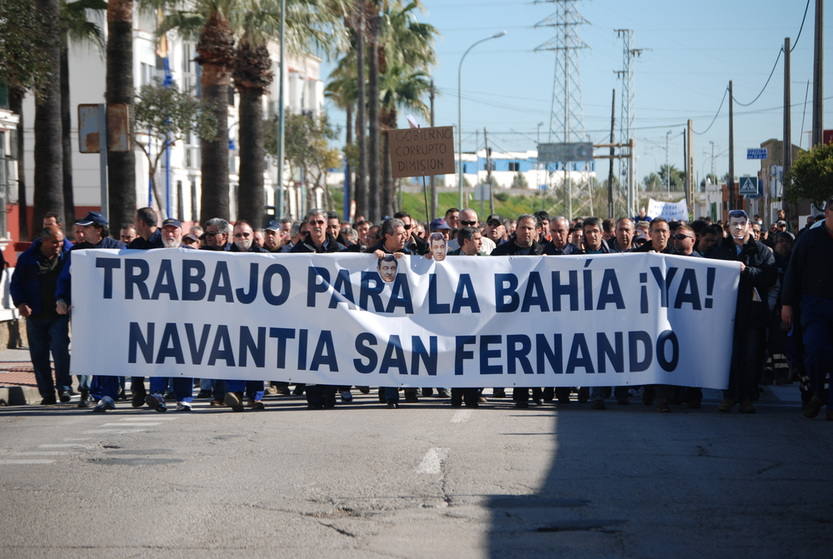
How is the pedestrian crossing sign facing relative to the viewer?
toward the camera

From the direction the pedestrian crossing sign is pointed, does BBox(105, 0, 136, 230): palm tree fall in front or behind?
in front

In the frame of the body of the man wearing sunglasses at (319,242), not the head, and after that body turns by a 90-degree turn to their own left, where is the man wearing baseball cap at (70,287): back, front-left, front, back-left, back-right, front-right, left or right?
back

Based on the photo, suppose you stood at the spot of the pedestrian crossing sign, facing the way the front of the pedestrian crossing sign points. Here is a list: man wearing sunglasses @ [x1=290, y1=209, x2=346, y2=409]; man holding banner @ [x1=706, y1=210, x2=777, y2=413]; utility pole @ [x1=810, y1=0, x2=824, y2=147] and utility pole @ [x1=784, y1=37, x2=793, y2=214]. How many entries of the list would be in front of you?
3

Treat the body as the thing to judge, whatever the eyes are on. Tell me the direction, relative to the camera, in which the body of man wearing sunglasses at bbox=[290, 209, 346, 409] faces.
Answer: toward the camera

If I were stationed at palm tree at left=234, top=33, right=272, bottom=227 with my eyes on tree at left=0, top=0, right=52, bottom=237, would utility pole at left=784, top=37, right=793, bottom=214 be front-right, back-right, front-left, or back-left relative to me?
back-left

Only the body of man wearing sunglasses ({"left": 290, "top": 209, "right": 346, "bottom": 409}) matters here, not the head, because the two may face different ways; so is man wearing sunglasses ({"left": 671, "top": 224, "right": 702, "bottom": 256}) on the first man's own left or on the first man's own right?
on the first man's own left

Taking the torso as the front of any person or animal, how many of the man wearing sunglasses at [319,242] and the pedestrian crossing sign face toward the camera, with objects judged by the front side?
2

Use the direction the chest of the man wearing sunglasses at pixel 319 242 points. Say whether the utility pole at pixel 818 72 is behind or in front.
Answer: behind

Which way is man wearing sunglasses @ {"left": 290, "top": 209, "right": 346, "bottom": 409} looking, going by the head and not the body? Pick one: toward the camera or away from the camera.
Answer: toward the camera

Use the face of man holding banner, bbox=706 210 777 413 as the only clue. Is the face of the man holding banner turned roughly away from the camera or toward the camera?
toward the camera

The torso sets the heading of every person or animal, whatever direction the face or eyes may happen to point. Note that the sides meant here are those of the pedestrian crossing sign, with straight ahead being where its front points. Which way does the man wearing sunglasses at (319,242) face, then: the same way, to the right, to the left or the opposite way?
the same way

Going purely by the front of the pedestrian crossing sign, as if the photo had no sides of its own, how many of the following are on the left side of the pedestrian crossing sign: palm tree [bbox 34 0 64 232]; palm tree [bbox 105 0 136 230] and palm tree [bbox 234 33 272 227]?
0

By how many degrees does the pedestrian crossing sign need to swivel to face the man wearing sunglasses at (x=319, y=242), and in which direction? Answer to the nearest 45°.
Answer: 0° — it already faces them
